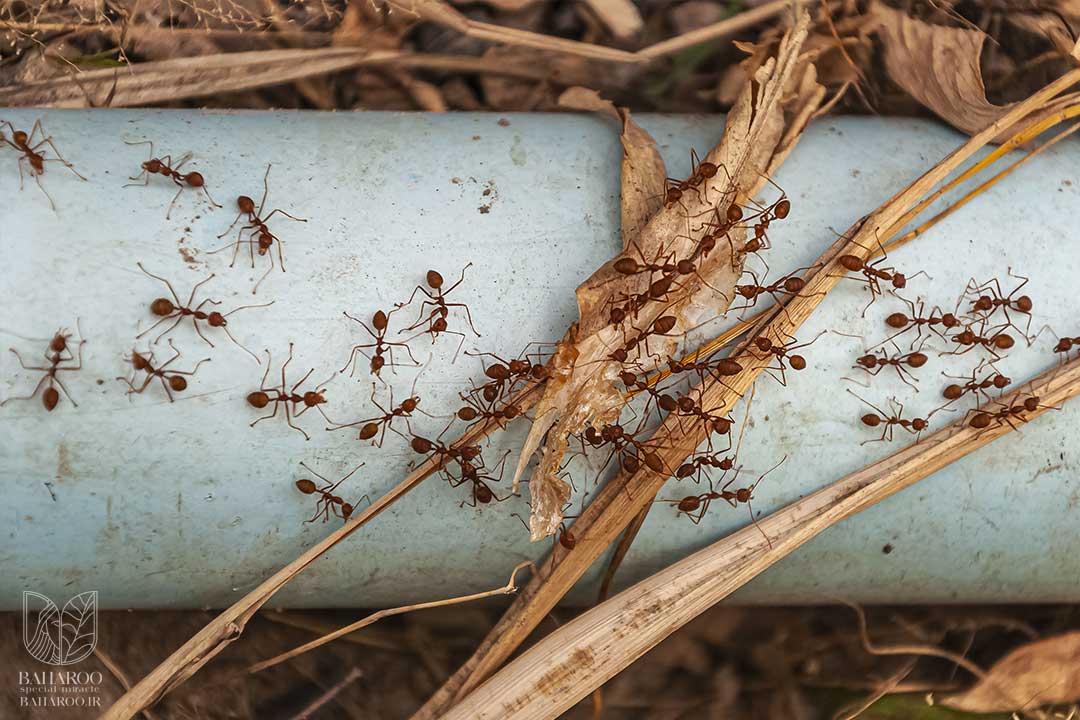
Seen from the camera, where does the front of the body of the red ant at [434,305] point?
toward the camera

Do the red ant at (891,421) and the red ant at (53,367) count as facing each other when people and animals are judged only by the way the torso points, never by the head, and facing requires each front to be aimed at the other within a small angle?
no

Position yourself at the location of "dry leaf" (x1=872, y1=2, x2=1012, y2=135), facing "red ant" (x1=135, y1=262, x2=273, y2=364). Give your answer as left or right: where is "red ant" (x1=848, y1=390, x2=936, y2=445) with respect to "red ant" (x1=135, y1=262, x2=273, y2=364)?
left

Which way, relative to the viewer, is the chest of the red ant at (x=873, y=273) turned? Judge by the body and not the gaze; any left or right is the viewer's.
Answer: facing to the right of the viewer

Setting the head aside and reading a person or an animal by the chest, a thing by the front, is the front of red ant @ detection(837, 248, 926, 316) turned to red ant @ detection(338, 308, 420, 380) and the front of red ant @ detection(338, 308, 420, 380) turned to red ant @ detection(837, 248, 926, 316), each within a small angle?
no

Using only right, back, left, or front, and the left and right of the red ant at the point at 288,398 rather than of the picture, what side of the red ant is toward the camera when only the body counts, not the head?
right

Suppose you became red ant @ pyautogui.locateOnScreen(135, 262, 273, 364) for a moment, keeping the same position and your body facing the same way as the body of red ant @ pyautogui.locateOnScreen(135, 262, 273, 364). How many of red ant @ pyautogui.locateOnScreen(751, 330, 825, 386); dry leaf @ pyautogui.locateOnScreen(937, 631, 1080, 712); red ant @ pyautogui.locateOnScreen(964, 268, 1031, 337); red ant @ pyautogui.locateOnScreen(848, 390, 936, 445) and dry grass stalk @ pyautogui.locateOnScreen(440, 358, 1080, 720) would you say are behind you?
0

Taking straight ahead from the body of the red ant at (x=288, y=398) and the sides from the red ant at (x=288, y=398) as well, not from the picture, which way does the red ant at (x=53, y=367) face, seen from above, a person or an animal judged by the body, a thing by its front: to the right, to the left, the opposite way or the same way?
to the left

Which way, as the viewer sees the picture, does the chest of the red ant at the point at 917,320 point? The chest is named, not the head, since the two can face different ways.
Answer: to the viewer's right

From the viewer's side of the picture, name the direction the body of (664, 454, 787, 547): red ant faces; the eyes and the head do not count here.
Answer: to the viewer's right

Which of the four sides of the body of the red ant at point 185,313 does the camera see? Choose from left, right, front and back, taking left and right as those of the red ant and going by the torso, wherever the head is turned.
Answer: right

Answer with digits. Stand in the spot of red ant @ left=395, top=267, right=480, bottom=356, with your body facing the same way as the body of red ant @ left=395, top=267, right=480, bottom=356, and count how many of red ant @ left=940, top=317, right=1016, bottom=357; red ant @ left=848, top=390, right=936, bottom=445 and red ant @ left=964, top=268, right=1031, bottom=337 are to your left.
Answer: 3

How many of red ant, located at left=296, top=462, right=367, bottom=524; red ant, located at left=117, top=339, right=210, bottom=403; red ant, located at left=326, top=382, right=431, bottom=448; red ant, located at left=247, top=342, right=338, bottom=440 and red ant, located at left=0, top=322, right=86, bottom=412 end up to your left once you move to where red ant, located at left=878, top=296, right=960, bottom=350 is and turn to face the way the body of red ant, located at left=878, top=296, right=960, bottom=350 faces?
0

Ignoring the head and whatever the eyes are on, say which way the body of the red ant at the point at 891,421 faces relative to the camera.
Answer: to the viewer's right

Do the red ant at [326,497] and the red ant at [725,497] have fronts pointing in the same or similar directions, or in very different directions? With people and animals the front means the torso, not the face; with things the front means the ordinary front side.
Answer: same or similar directions

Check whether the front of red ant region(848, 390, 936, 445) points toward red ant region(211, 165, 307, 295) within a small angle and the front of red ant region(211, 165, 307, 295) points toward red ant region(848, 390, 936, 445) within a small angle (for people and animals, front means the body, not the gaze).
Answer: no

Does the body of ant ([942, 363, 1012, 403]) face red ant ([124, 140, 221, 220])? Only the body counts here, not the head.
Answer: no
